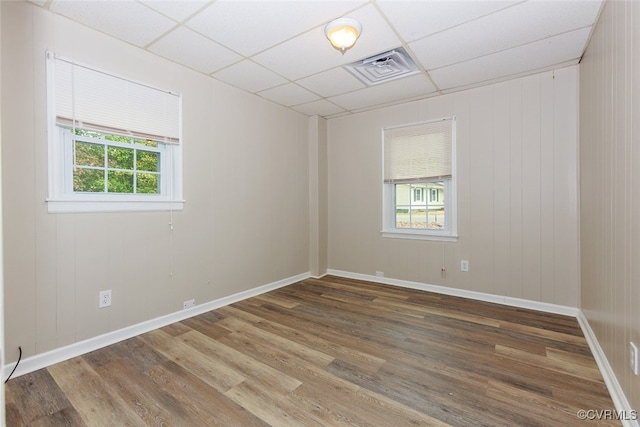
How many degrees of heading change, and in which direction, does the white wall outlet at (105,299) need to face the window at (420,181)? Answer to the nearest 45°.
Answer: approximately 90° to its left

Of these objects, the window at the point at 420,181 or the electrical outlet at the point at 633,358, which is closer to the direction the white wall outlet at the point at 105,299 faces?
the electrical outlet

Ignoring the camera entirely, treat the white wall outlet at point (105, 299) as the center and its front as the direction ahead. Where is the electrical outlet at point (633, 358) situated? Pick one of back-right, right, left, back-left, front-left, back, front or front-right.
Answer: front-left
